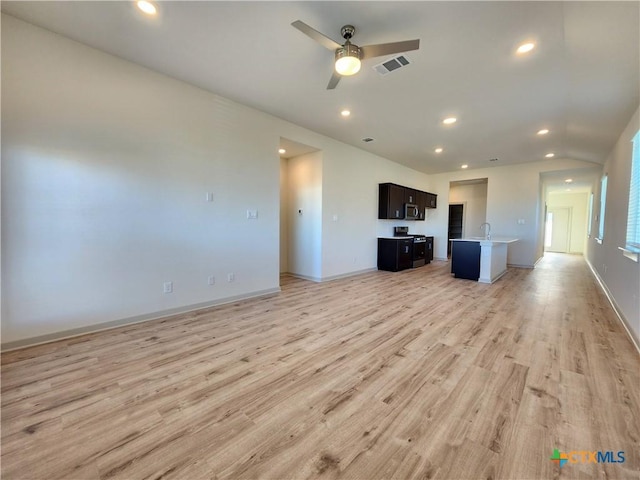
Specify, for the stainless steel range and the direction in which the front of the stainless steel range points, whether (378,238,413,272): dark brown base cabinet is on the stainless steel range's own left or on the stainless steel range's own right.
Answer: on the stainless steel range's own right

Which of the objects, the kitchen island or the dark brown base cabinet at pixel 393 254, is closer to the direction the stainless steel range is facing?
the kitchen island

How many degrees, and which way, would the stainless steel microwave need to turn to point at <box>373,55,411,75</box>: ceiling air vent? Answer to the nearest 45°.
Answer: approximately 45° to its right

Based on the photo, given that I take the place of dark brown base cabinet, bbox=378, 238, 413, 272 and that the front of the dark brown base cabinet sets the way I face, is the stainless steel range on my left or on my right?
on my left

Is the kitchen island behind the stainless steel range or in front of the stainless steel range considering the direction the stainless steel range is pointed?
in front

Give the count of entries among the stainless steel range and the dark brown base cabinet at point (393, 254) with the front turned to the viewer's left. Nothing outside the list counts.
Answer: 0

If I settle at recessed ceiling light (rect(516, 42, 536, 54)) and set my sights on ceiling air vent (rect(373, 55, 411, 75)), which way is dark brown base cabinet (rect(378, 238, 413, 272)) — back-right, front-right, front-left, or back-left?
front-right

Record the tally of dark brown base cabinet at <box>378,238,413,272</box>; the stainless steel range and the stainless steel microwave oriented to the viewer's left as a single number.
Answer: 0

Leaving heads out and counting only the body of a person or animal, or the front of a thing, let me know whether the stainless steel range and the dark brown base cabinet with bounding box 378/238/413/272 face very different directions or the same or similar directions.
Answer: same or similar directions

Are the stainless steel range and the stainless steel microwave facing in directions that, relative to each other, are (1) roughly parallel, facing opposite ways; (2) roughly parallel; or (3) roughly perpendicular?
roughly parallel

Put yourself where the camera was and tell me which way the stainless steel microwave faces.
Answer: facing the viewer and to the right of the viewer

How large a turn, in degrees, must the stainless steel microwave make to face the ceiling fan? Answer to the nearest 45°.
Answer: approximately 45° to its right

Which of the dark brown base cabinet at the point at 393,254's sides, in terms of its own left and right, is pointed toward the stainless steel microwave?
left

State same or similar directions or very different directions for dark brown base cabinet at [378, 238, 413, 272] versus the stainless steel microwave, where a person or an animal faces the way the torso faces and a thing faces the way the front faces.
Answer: same or similar directions

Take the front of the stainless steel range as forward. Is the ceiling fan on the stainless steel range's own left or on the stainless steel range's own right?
on the stainless steel range's own right

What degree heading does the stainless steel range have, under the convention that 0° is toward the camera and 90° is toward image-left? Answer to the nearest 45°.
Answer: approximately 315°
